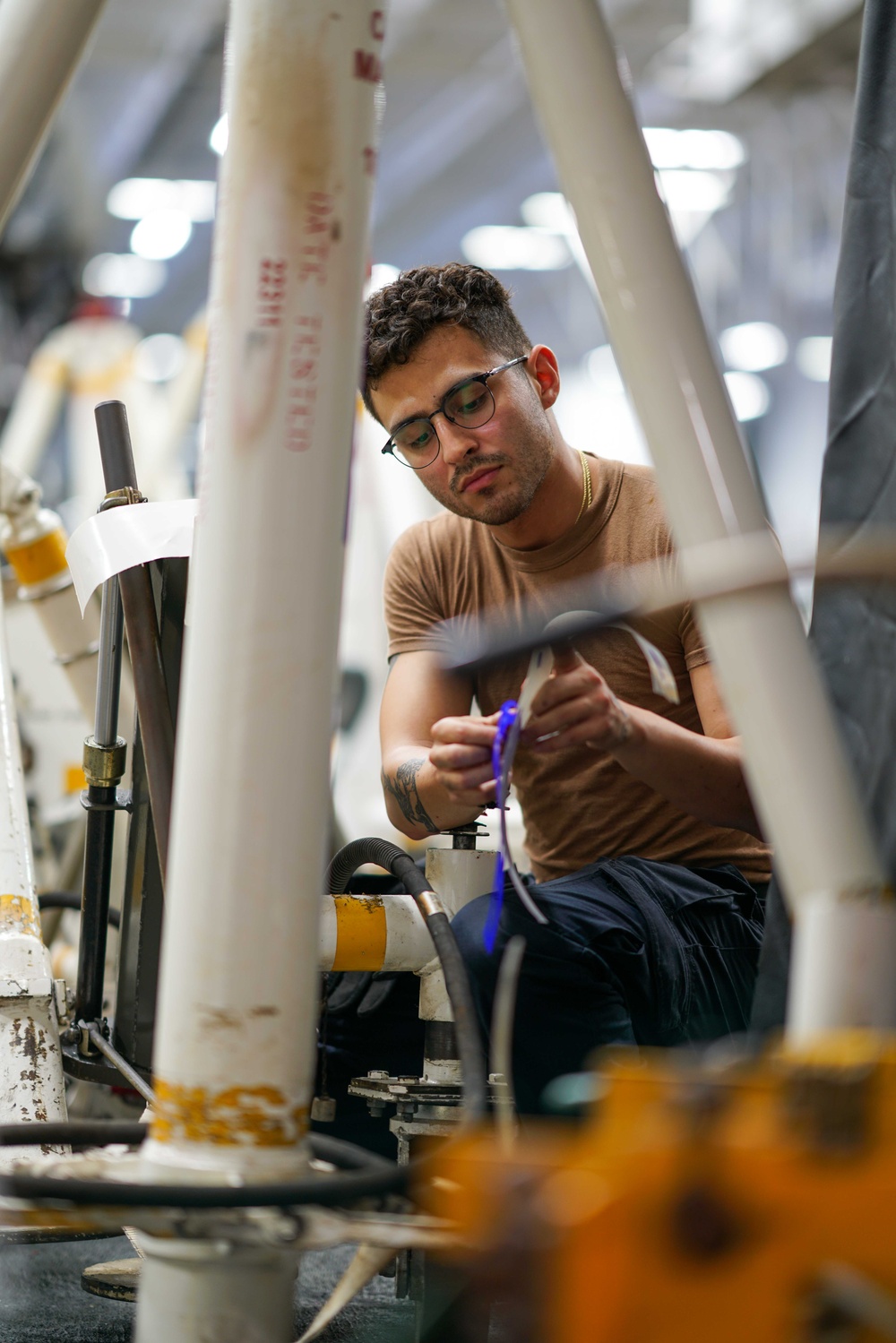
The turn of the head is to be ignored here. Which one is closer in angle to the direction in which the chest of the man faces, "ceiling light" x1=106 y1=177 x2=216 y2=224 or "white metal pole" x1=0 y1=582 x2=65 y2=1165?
the white metal pole

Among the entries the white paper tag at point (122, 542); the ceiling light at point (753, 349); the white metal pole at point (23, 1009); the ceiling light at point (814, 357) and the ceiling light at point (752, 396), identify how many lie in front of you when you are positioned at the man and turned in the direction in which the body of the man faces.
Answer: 2

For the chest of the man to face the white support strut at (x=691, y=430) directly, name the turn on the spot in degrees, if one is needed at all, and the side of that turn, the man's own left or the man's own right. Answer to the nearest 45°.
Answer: approximately 45° to the man's own left

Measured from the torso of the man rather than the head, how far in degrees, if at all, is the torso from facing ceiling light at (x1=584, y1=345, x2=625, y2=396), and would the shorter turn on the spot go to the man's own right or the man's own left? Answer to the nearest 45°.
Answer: approximately 135° to the man's own right

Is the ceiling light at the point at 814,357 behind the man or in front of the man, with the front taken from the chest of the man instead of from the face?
behind

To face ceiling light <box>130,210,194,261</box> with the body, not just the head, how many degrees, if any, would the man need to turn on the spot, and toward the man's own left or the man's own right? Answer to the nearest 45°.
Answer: approximately 135° to the man's own right

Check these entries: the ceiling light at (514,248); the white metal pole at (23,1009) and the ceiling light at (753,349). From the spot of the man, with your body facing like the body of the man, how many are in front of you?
1

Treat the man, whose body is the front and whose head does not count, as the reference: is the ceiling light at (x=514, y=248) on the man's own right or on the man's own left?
on the man's own right

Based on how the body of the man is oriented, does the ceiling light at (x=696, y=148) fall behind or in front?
behind

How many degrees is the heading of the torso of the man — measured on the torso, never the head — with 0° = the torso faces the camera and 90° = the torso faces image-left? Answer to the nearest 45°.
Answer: approximately 45°
